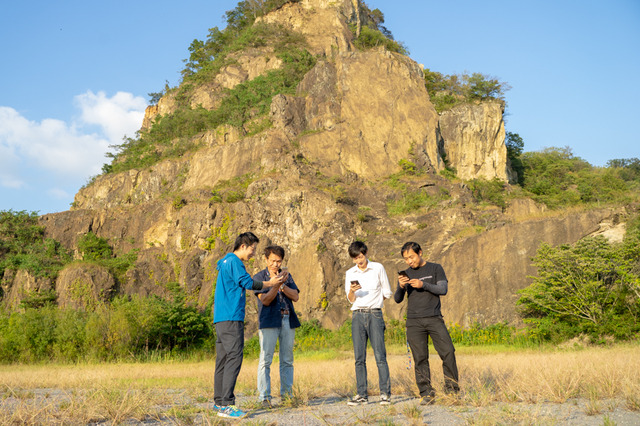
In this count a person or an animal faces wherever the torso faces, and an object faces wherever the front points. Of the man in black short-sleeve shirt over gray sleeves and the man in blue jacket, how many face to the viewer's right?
1

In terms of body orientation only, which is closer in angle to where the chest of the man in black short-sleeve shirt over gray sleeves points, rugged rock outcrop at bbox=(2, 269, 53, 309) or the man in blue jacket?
the man in blue jacket

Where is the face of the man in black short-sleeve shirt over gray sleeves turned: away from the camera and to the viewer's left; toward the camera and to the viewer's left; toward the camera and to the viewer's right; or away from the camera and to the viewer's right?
toward the camera and to the viewer's left

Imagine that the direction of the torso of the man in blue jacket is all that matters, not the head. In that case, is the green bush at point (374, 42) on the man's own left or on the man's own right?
on the man's own left

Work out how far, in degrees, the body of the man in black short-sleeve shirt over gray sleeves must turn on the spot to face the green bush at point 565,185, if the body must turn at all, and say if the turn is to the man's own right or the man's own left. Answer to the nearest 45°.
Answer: approximately 135° to the man's own right

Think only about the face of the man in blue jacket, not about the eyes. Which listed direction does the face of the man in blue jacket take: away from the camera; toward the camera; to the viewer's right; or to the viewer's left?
to the viewer's right

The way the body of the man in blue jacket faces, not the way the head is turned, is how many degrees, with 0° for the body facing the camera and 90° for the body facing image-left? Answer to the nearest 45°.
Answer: approximately 270°

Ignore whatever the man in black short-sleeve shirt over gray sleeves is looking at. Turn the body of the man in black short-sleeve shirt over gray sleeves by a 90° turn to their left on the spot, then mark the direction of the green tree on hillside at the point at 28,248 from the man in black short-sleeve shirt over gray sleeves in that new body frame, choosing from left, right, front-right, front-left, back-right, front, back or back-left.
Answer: back

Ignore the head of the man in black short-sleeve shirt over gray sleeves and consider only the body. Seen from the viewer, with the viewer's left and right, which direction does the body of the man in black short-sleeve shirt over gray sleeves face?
facing the viewer and to the left of the viewer

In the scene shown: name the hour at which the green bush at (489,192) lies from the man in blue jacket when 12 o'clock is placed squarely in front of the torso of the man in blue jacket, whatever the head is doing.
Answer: The green bush is roughly at 10 o'clock from the man in blue jacket.

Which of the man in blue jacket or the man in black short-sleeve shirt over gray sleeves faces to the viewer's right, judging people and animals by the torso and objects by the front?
the man in blue jacket

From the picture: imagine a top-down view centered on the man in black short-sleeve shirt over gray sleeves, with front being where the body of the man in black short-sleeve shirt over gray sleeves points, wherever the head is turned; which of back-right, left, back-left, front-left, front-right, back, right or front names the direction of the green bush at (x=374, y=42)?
back-right

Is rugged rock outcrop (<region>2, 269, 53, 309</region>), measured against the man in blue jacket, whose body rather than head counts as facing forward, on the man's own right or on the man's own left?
on the man's own left
